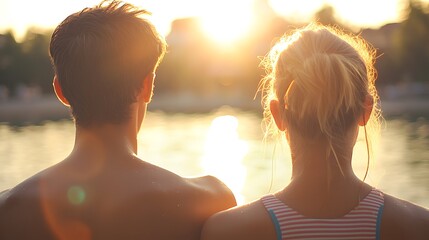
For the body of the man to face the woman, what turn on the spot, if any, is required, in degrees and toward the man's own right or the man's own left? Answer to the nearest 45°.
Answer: approximately 90° to the man's own right

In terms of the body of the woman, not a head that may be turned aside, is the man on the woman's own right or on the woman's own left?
on the woman's own left

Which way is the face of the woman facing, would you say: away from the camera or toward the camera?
away from the camera

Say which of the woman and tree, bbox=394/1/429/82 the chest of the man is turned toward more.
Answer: the tree

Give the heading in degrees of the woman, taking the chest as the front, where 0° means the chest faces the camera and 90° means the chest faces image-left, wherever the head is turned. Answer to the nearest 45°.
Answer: approximately 180°

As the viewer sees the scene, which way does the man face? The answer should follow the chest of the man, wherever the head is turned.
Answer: away from the camera

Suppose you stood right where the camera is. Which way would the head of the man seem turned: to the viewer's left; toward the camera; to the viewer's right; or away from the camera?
away from the camera

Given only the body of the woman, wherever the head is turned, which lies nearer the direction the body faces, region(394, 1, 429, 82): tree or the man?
the tree

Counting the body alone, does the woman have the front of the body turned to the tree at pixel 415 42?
yes

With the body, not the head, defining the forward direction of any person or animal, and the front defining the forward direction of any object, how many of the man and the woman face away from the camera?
2
